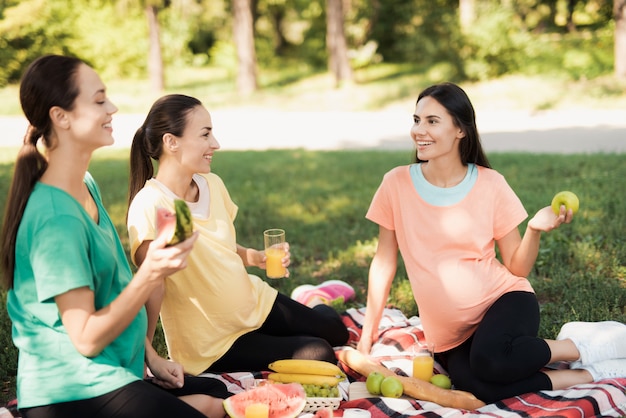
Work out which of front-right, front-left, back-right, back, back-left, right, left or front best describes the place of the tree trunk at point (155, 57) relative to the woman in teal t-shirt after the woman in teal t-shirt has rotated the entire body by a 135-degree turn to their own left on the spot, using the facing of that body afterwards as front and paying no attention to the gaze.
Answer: front-right

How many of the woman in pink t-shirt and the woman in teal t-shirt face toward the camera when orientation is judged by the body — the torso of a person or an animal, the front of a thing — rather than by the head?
1

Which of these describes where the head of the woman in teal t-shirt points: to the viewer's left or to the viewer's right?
to the viewer's right

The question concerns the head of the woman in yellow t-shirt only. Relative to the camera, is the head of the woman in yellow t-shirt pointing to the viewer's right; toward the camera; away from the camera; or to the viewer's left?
to the viewer's right

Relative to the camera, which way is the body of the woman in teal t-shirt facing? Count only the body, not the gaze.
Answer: to the viewer's right

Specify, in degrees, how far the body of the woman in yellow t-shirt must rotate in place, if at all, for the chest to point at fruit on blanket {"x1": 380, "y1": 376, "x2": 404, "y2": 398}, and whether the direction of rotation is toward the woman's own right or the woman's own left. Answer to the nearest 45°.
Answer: approximately 45° to the woman's own left

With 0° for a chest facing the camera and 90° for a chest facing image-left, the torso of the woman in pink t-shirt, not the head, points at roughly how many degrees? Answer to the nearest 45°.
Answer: approximately 0°

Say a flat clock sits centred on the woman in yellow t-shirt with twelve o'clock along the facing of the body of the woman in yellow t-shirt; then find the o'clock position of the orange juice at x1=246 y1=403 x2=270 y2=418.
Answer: The orange juice is roughly at 1 o'clock from the woman in yellow t-shirt.
